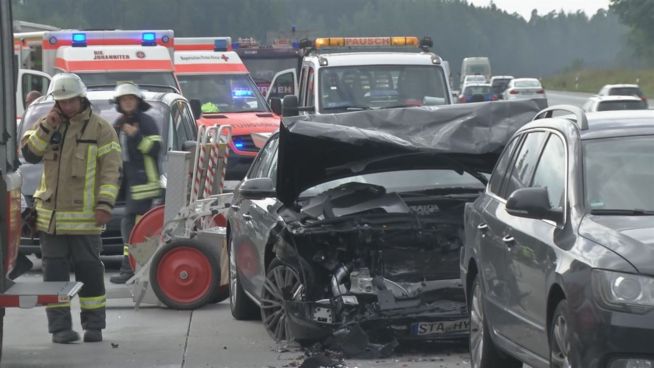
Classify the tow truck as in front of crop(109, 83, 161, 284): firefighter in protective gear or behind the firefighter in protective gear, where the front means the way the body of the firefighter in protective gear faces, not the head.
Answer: behind

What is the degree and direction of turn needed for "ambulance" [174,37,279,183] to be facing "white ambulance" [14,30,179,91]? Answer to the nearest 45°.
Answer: approximately 90° to its right

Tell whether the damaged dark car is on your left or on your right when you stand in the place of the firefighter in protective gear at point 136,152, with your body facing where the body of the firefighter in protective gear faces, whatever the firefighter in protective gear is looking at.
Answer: on your left

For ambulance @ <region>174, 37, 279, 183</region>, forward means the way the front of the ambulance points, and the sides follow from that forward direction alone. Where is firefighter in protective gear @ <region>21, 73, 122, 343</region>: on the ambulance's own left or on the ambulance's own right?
on the ambulance's own right

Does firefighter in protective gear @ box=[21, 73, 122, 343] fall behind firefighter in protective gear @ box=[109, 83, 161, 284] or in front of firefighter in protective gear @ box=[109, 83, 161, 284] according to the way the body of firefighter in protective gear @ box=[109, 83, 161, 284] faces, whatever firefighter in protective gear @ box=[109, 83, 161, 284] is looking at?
in front

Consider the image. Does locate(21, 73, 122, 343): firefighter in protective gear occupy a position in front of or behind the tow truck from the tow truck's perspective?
in front

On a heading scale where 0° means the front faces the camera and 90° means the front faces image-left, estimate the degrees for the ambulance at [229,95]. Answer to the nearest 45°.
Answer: approximately 315°

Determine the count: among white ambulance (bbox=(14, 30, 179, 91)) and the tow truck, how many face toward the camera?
2

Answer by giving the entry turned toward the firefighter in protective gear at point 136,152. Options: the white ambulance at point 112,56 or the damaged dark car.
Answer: the white ambulance
